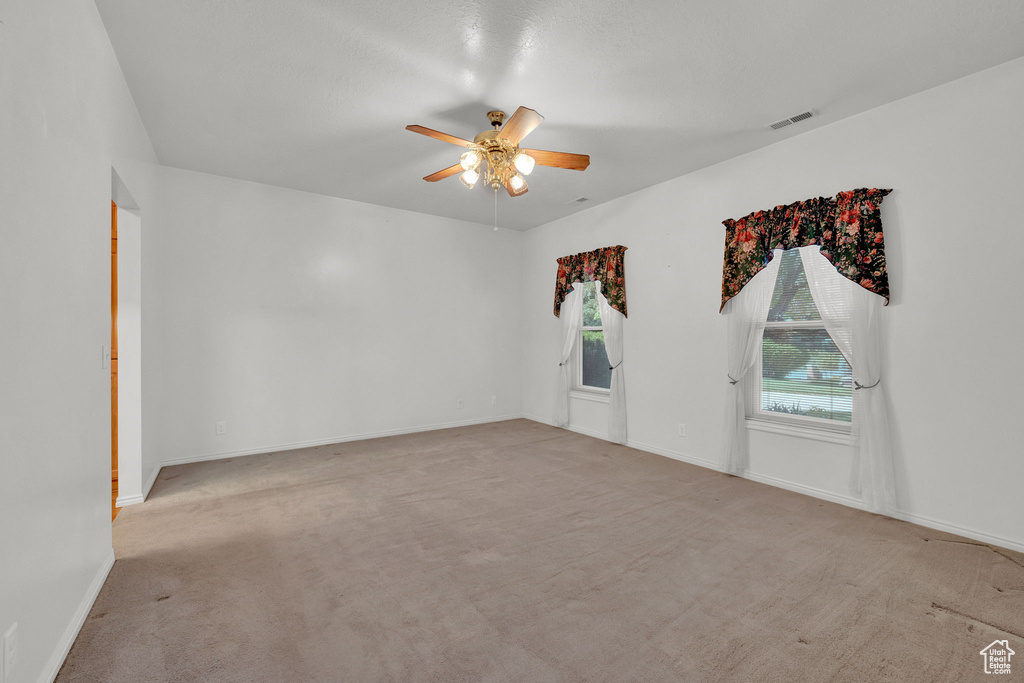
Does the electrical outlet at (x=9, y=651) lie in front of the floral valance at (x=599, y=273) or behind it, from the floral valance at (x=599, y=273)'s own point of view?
in front

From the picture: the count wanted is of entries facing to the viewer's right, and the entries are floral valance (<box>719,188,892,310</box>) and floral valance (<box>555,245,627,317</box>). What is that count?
0

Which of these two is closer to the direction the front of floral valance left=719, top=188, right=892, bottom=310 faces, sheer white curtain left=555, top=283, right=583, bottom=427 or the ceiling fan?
the ceiling fan

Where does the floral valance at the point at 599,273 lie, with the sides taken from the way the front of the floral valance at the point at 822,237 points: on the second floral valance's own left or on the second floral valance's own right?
on the second floral valance's own right

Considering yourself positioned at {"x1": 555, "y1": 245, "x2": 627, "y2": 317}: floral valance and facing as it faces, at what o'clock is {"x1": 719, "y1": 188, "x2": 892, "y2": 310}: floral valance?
{"x1": 719, "y1": 188, "x2": 892, "y2": 310}: floral valance is roughly at 9 o'clock from {"x1": 555, "y1": 245, "x2": 627, "y2": 317}: floral valance.

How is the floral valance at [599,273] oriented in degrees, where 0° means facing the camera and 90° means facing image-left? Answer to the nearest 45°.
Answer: approximately 45°

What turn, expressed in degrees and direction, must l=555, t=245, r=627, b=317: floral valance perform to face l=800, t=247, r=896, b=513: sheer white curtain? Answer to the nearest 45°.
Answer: approximately 90° to its left

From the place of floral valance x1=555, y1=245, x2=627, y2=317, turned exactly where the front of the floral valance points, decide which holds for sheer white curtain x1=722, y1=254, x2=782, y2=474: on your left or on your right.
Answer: on your left
